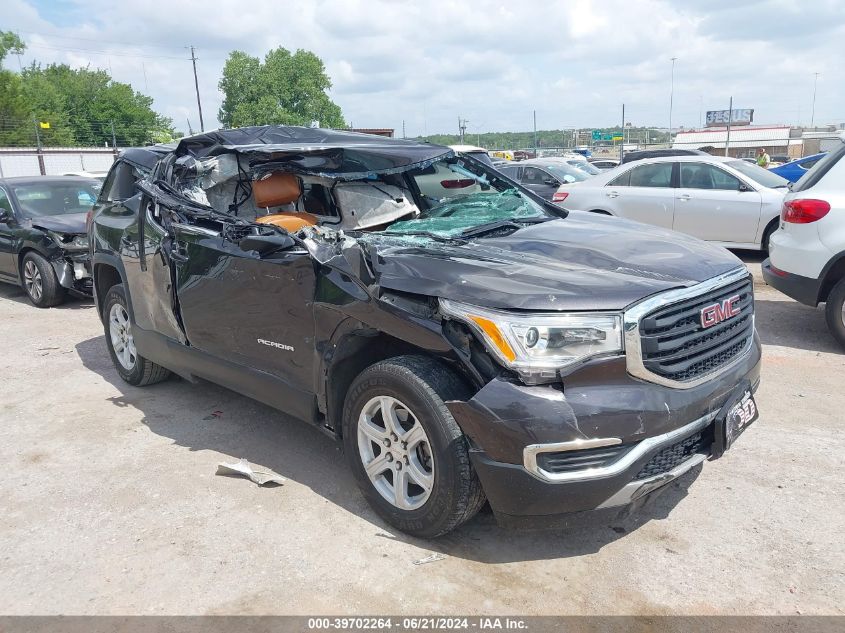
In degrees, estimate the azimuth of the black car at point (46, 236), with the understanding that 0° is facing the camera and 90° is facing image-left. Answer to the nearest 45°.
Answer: approximately 315°

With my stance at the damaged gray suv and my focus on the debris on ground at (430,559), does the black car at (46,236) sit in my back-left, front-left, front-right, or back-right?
back-right

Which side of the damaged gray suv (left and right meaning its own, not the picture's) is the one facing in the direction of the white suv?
left

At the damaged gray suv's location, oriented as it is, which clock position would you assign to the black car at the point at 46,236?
The black car is roughly at 6 o'clock from the damaged gray suv.

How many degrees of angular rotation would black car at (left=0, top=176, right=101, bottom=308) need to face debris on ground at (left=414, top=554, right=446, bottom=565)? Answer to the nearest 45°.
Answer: approximately 45° to its right

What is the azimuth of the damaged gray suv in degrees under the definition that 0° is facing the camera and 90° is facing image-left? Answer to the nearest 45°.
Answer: approximately 315°
